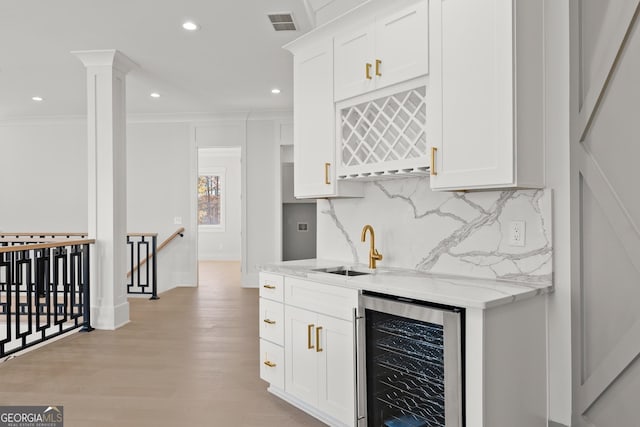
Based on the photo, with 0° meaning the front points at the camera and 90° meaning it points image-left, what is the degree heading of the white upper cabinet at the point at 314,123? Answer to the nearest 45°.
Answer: approximately 45°

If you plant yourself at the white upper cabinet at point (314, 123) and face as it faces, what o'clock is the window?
The window is roughly at 4 o'clock from the white upper cabinet.

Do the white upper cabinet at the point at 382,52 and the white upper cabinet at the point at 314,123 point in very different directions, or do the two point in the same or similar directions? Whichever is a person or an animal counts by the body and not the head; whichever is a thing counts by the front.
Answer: same or similar directions

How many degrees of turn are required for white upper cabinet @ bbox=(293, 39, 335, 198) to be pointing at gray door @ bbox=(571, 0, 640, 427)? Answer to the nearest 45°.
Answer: approximately 90° to its left

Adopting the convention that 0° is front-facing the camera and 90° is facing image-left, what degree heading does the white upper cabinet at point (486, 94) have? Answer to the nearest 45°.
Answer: approximately 45°

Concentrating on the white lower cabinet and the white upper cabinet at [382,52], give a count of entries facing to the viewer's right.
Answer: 0

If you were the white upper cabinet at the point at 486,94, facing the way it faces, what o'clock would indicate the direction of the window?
The window is roughly at 3 o'clock from the white upper cabinet.

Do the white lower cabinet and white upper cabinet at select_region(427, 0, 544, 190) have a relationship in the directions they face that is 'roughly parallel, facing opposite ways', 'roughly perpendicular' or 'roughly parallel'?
roughly parallel

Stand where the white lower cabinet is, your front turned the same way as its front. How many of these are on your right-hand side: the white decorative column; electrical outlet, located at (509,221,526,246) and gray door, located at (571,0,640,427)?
1

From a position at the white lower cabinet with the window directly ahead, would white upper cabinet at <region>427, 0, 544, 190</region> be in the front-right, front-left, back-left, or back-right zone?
back-right

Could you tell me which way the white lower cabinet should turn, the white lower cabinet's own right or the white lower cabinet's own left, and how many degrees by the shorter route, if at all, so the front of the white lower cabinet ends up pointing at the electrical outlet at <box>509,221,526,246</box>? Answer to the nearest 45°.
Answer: approximately 135° to the white lower cabinet's own left

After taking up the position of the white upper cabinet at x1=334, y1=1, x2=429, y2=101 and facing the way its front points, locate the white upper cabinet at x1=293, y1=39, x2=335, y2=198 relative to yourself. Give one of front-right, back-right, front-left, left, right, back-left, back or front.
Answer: right

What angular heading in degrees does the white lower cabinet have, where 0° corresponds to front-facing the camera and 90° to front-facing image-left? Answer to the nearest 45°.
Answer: approximately 45°

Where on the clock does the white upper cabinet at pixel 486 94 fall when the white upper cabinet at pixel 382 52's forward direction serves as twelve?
the white upper cabinet at pixel 486 94 is roughly at 9 o'clock from the white upper cabinet at pixel 382 52.

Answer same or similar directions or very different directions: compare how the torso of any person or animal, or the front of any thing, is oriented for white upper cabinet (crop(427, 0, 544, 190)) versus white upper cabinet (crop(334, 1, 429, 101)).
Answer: same or similar directions

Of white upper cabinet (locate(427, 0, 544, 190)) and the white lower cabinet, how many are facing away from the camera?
0
